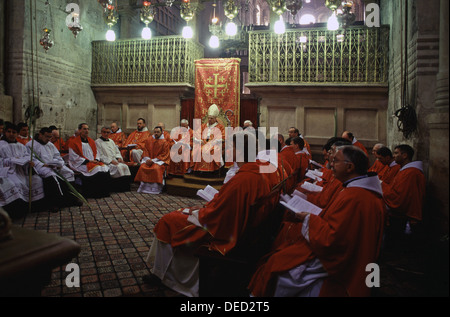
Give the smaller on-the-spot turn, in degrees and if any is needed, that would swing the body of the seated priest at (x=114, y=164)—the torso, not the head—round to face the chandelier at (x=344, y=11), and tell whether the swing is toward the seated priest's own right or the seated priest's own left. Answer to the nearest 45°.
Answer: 0° — they already face it

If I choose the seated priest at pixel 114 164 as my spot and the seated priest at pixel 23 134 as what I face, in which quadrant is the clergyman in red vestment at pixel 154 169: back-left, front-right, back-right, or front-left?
back-left

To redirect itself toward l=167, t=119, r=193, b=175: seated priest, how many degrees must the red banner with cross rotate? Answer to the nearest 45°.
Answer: approximately 45° to its right

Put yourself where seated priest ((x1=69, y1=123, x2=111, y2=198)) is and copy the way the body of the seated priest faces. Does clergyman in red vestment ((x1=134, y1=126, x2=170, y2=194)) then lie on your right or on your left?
on your left

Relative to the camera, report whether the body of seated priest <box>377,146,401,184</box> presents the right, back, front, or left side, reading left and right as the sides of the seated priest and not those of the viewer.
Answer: left

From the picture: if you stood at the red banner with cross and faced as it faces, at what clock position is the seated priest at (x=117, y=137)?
The seated priest is roughly at 3 o'clock from the red banner with cross.

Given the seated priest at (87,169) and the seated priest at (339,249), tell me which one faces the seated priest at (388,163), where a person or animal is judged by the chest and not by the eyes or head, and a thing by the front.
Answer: the seated priest at (87,169)

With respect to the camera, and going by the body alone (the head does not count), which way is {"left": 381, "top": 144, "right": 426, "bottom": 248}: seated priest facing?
to the viewer's left

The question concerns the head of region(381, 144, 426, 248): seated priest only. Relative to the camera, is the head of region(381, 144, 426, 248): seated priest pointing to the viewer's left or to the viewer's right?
to the viewer's left

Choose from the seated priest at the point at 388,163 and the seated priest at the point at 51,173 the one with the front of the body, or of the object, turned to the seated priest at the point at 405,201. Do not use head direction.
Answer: the seated priest at the point at 51,173

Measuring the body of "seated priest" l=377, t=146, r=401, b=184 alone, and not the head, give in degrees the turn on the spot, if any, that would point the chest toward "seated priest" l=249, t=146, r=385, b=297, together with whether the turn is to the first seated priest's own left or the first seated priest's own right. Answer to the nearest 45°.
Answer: approximately 90° to the first seated priest's own left

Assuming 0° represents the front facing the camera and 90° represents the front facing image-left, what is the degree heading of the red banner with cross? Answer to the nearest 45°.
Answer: approximately 0°
